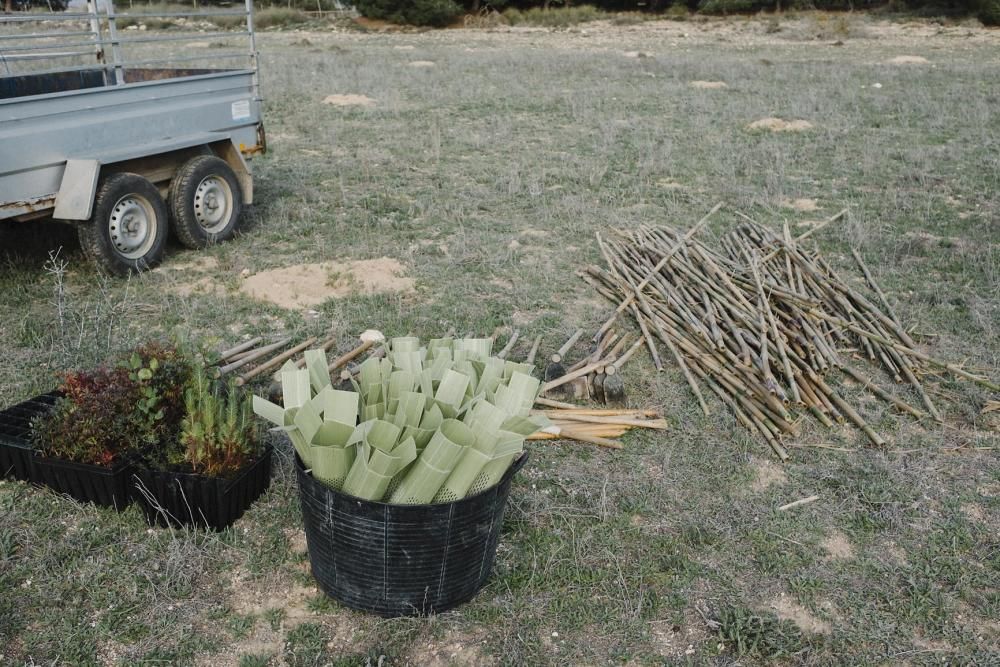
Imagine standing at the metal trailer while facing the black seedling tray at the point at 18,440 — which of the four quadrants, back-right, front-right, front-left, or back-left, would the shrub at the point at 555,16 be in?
back-left

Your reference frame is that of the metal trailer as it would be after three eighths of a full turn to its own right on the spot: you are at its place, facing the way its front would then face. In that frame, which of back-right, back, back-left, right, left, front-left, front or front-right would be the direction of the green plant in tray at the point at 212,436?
back

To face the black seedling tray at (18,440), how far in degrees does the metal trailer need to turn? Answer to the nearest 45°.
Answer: approximately 45° to its left

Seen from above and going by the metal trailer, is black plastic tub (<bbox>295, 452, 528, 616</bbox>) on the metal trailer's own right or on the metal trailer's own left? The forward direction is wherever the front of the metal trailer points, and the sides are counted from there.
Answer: on the metal trailer's own left

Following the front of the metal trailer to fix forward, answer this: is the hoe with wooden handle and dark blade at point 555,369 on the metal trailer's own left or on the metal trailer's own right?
on the metal trailer's own left

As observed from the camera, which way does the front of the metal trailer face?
facing the viewer and to the left of the viewer

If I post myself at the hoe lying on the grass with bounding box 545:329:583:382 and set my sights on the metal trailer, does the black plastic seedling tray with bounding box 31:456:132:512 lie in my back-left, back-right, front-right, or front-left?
front-left

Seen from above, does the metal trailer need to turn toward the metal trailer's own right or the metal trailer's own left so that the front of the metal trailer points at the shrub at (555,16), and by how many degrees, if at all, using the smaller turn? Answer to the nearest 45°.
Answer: approximately 180°

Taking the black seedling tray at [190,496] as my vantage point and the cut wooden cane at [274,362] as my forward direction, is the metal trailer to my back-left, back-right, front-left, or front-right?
front-left

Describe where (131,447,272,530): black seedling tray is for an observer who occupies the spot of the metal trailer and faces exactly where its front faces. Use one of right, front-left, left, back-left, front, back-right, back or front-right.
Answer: front-left

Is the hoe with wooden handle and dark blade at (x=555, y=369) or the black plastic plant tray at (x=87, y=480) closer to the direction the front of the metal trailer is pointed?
the black plastic plant tray
